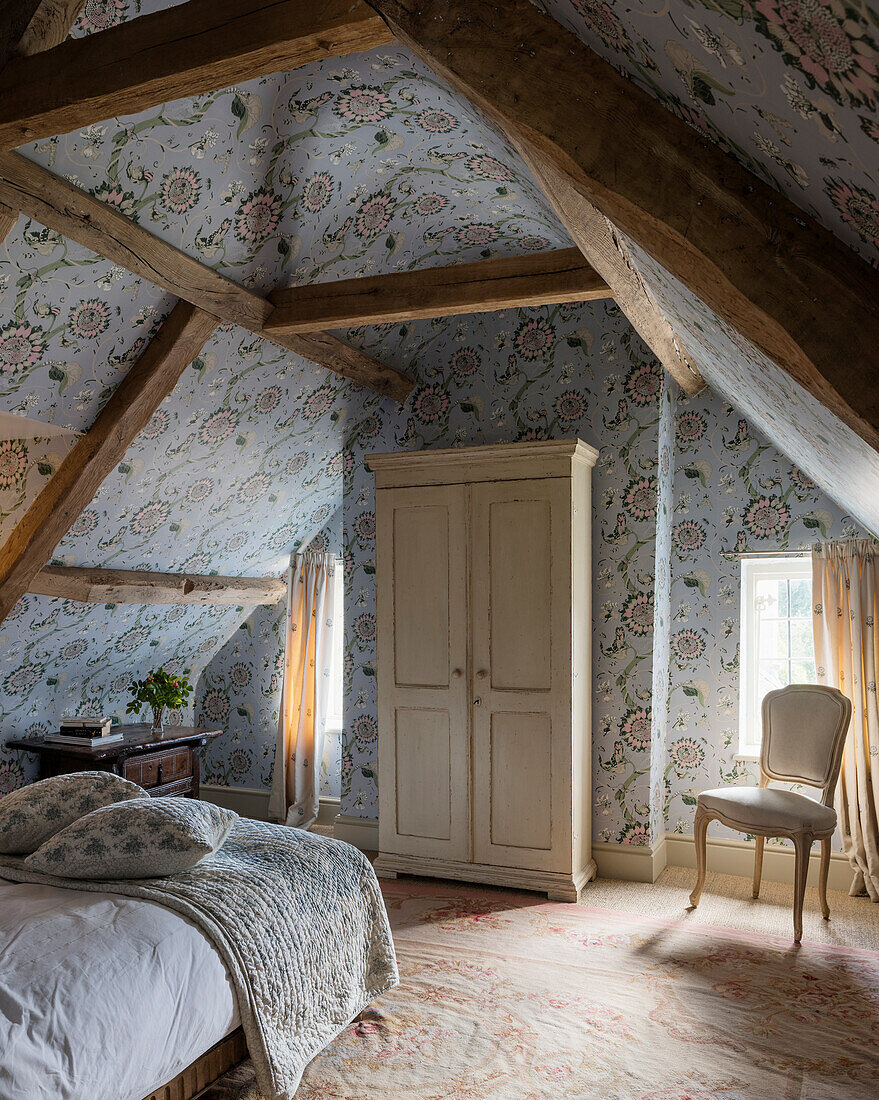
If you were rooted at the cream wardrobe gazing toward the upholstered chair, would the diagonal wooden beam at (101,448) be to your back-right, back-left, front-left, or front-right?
back-right

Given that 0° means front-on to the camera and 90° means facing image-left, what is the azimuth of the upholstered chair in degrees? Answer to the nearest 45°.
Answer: approximately 45°

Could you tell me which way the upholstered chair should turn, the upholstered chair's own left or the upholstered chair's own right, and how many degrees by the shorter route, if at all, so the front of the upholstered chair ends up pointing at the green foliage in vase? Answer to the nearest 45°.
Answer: approximately 45° to the upholstered chair's own right

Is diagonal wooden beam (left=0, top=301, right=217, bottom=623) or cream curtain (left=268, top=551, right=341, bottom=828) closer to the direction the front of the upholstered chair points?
the diagonal wooden beam

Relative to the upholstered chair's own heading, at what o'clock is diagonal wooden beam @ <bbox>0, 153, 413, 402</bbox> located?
The diagonal wooden beam is roughly at 12 o'clock from the upholstered chair.
